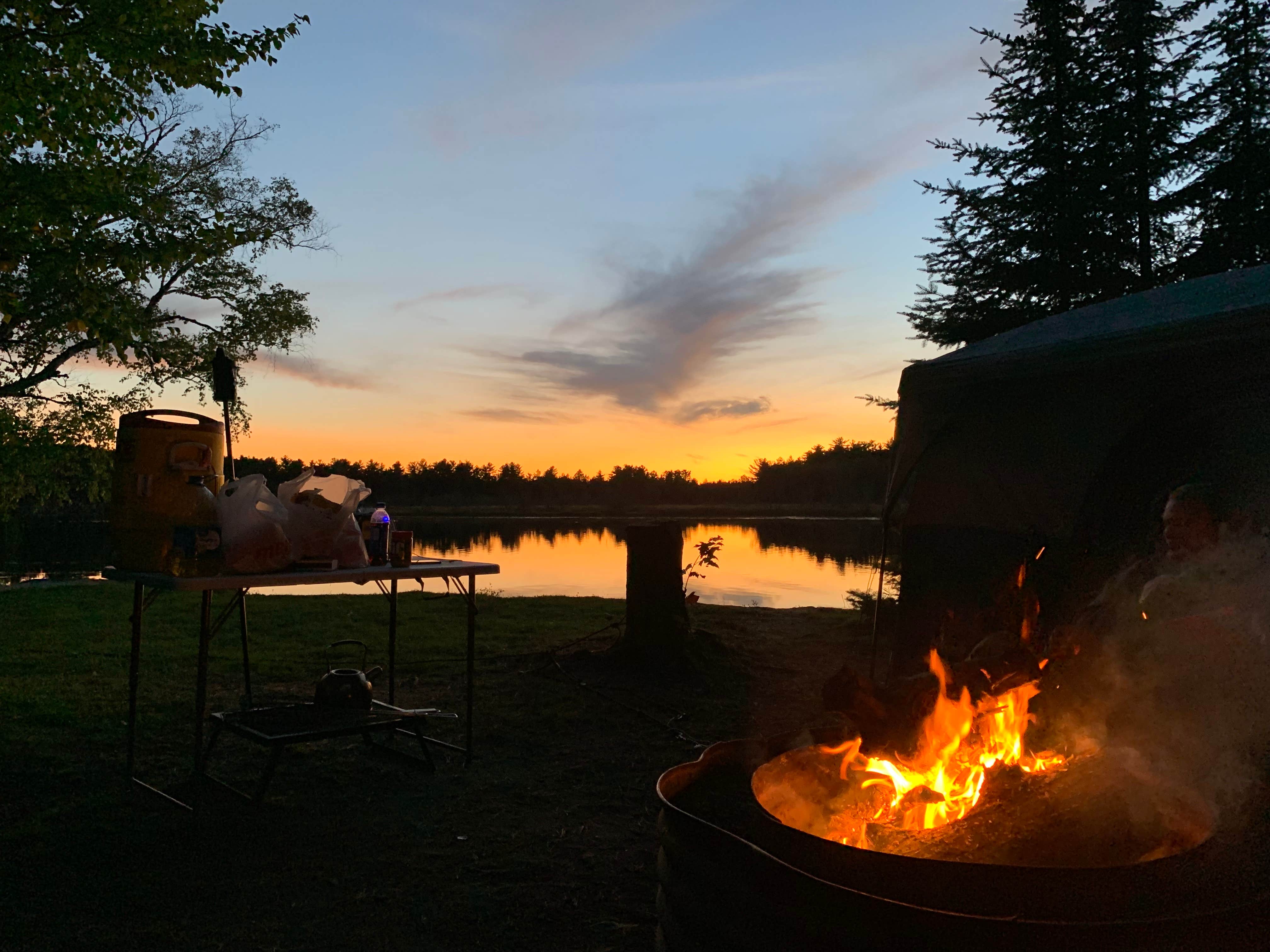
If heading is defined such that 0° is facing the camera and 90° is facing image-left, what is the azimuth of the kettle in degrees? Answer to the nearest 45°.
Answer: approximately 270°

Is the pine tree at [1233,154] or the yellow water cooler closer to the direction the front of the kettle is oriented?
the pine tree

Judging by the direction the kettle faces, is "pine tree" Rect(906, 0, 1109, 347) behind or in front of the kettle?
in front

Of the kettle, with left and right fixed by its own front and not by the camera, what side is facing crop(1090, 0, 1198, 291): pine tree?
front

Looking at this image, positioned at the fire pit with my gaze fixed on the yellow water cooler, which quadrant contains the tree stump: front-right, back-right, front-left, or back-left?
front-right

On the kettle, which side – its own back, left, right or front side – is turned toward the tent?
front

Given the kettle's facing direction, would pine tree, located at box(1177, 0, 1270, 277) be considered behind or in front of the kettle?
in front

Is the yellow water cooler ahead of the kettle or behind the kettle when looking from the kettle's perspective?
behind
